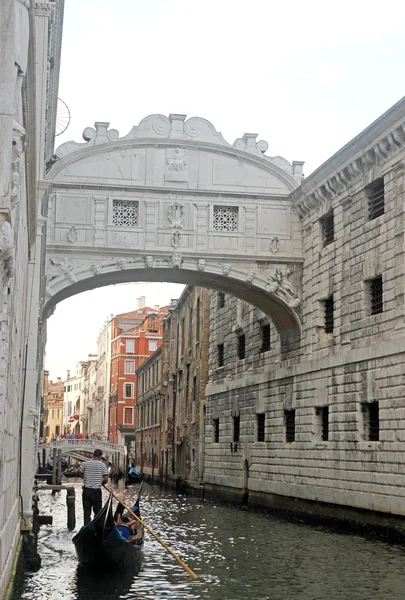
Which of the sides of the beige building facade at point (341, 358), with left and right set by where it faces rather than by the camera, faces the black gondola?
front

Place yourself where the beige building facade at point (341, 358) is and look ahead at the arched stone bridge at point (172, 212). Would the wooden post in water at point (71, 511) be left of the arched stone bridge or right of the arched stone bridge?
left

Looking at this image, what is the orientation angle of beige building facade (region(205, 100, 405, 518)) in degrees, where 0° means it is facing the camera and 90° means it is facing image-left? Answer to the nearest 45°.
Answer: approximately 45°
